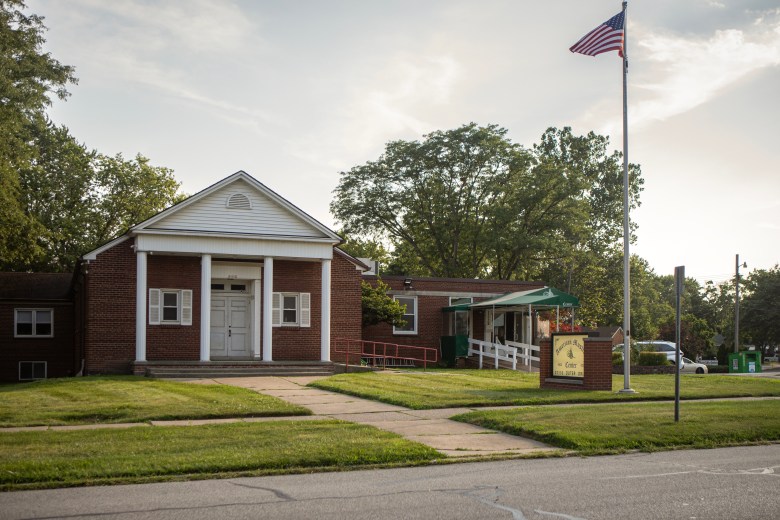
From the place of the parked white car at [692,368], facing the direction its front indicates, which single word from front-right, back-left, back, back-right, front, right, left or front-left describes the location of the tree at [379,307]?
back-right

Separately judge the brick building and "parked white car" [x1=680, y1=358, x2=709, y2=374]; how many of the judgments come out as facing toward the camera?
1

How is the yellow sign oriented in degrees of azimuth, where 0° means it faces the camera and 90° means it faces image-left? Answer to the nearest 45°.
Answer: approximately 0°

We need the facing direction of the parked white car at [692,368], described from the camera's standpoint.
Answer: facing to the right of the viewer

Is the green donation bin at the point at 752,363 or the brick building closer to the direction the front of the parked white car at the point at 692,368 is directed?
the green donation bin

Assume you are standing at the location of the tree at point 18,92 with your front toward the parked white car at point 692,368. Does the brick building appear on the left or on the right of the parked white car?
right

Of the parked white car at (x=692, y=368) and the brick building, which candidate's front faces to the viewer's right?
the parked white car

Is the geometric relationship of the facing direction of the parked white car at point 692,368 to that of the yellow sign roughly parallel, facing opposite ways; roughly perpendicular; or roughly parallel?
roughly perpendicular

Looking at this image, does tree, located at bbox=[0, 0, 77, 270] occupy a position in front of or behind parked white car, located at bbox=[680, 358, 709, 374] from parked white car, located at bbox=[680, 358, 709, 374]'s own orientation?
behind

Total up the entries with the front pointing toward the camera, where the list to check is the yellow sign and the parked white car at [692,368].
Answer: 1
